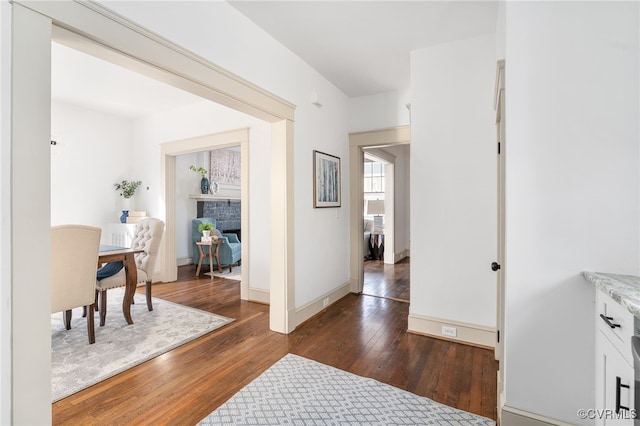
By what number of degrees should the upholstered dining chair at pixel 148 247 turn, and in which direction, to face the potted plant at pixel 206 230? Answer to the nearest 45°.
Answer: approximately 180°

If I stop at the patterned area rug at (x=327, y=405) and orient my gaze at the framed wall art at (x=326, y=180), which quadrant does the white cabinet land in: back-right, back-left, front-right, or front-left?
back-right

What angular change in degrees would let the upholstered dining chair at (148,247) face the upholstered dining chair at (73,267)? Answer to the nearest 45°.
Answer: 0° — it already faces it

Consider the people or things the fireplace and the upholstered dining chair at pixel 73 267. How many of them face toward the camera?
1

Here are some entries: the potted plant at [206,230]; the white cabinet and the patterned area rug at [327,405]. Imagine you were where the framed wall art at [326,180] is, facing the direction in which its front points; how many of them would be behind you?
1

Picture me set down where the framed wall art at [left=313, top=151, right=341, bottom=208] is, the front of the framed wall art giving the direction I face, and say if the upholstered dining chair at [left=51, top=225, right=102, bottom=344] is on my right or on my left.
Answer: on my right

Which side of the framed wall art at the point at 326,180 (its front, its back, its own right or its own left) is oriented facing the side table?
back

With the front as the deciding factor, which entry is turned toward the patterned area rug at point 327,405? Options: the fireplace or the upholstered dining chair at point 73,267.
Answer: the fireplace

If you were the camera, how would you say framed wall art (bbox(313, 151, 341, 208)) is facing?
facing the viewer and to the right of the viewer

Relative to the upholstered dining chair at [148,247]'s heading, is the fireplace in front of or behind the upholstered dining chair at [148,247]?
behind

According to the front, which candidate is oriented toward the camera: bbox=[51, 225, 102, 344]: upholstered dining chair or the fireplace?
the fireplace

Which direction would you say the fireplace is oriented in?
toward the camera
